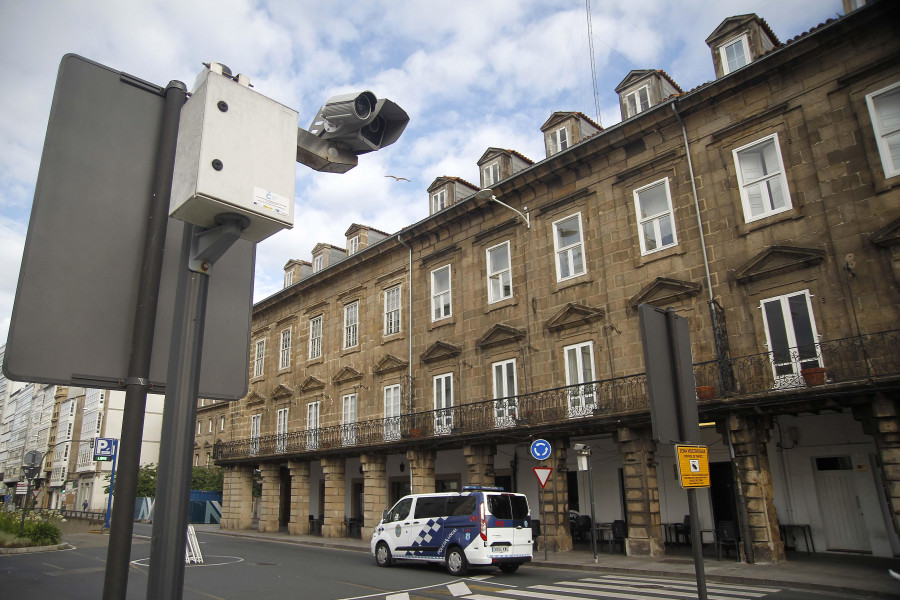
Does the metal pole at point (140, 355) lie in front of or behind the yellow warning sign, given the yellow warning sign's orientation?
in front

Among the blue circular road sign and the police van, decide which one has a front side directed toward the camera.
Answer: the blue circular road sign

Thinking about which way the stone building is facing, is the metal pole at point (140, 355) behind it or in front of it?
in front

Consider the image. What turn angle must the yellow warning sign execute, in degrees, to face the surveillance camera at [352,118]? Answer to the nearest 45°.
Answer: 0° — it already faces it

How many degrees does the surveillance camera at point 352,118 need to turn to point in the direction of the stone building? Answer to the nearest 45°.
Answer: approximately 90° to its left

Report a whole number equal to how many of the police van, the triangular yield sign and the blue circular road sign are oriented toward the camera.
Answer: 2

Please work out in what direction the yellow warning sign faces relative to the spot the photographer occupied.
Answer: facing the viewer

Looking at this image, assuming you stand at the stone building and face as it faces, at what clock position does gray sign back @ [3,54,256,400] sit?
The gray sign back is roughly at 11 o'clock from the stone building.

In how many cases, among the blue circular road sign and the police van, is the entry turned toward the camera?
1

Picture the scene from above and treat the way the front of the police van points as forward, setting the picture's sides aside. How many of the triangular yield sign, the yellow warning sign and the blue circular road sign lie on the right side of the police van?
2

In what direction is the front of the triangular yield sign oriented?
toward the camera

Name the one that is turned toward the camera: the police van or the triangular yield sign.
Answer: the triangular yield sign

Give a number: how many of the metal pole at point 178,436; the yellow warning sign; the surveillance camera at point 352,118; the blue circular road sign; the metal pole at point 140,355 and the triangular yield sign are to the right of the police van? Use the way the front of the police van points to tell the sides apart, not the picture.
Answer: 2

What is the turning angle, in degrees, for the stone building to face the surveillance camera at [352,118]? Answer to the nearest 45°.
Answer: approximately 45° to its left

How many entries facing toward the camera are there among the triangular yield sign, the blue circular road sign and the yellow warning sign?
3
